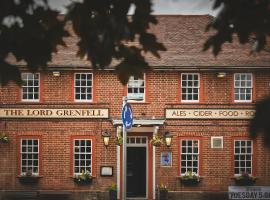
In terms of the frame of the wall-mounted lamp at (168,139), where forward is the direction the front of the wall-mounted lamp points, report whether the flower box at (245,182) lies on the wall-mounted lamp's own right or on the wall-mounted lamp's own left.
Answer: on the wall-mounted lamp's own left

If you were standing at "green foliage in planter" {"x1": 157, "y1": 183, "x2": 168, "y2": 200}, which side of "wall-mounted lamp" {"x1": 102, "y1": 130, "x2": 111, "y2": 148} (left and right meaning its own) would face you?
left

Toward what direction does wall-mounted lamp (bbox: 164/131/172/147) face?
toward the camera

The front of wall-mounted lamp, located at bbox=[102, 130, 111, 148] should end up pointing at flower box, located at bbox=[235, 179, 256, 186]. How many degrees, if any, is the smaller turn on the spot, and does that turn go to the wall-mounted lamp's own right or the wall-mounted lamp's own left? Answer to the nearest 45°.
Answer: approximately 90° to the wall-mounted lamp's own left

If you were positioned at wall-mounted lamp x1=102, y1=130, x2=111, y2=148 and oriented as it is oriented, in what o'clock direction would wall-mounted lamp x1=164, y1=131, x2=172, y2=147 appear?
wall-mounted lamp x1=164, y1=131, x2=172, y2=147 is roughly at 9 o'clock from wall-mounted lamp x1=102, y1=130, x2=111, y2=148.

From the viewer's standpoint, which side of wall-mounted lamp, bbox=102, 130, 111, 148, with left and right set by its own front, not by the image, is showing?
front

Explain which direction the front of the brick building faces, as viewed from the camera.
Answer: facing the viewer

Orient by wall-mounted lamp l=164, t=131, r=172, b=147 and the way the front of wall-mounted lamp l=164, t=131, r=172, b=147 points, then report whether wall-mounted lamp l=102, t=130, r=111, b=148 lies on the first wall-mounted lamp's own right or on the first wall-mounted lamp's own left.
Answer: on the first wall-mounted lamp's own right

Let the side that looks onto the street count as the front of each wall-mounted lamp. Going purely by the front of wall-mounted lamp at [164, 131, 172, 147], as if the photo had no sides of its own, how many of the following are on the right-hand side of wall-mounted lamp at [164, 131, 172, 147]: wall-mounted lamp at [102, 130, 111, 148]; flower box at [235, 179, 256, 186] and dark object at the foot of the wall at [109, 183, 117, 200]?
2
